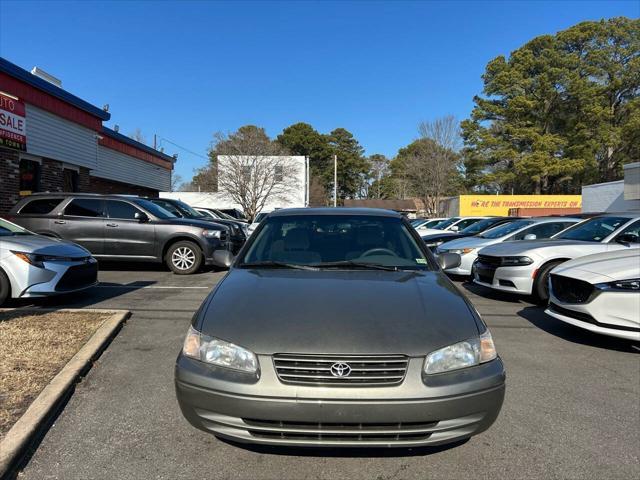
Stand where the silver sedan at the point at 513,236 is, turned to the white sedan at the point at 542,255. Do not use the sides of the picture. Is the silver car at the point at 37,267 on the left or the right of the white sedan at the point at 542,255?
right

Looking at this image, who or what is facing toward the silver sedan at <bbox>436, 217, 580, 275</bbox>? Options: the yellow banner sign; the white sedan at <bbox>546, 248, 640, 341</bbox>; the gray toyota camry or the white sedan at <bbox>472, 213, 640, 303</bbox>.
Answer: the yellow banner sign

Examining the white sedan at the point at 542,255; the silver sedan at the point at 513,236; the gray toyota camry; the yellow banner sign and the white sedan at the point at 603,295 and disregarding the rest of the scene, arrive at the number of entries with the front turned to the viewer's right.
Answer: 0

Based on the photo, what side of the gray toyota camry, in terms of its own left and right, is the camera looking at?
front

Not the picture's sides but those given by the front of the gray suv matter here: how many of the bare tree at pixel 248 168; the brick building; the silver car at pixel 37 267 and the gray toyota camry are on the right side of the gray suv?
2

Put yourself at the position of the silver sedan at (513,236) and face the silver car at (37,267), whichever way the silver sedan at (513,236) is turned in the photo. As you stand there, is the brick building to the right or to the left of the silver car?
right

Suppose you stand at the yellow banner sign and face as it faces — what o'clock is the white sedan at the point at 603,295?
The white sedan is roughly at 12 o'clock from the yellow banner sign.

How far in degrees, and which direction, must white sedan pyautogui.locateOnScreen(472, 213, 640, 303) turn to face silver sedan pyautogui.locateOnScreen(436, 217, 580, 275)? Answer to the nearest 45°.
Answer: approximately 135° to its right

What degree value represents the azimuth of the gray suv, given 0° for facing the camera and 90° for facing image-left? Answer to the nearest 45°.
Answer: approximately 270°

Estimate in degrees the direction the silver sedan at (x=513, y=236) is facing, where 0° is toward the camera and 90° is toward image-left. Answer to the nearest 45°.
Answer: approximately 45°

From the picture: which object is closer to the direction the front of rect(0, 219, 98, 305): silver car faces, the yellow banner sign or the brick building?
the yellow banner sign

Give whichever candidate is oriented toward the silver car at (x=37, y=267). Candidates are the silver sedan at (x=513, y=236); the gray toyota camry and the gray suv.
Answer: the silver sedan

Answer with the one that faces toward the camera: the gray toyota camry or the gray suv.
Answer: the gray toyota camry

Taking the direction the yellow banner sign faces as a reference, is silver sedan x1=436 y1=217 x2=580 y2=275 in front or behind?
in front

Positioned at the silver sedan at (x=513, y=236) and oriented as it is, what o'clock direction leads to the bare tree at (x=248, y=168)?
The bare tree is roughly at 3 o'clock from the silver sedan.

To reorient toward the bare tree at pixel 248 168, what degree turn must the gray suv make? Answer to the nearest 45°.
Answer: approximately 90° to its left

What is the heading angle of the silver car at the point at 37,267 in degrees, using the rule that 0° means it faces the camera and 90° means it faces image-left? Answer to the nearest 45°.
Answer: approximately 315°

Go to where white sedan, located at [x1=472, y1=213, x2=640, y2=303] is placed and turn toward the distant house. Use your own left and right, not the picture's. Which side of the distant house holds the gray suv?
left

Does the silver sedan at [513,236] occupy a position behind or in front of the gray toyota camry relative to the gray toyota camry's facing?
behind

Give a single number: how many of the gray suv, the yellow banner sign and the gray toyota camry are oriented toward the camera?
2

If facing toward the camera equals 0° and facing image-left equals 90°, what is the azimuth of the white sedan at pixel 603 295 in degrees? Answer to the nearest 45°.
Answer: approximately 45°

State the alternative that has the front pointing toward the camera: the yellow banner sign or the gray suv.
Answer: the yellow banner sign
